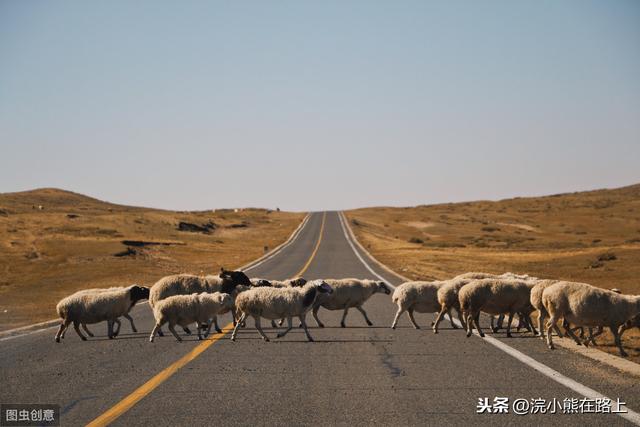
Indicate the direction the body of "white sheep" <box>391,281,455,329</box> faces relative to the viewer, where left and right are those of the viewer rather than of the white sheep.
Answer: facing to the right of the viewer

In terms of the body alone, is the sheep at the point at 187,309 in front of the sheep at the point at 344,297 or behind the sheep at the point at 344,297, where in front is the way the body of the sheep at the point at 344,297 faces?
behind

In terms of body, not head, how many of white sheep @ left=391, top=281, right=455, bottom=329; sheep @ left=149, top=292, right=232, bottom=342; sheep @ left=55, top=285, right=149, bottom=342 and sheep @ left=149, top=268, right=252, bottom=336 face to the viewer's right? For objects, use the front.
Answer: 4

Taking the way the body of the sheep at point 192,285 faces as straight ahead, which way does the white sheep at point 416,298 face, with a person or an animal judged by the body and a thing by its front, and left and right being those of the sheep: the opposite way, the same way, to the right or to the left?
the same way

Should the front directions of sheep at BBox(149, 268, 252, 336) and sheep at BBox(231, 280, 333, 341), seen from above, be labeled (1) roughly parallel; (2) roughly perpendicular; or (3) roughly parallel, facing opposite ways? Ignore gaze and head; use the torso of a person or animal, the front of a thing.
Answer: roughly parallel

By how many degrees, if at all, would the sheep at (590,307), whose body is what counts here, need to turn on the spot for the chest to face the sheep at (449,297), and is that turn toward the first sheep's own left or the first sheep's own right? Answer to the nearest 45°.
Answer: approximately 135° to the first sheep's own left

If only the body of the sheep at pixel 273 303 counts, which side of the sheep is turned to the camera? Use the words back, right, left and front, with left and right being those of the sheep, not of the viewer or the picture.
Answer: right

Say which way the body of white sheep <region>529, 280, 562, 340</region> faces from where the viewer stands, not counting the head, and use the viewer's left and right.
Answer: facing to the right of the viewer

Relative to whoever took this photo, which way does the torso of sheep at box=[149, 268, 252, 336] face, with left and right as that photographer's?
facing to the right of the viewer

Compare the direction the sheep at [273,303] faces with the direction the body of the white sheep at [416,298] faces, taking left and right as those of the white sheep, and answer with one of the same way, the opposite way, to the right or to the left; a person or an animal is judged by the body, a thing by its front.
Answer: the same way

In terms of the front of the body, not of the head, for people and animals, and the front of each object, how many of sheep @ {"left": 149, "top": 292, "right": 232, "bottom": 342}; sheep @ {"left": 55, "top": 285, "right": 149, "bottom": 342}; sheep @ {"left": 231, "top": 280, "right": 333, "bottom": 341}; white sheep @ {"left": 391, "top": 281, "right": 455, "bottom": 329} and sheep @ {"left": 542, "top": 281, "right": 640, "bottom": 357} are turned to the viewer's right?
5

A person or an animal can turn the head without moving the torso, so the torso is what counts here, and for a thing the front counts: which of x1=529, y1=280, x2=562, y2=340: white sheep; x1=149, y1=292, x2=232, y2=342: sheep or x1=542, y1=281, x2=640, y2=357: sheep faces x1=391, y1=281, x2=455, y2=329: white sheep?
x1=149, y1=292, x2=232, y2=342: sheep

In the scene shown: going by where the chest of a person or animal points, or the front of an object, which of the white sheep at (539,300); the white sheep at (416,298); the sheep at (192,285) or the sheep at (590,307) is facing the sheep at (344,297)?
the sheep at (192,285)

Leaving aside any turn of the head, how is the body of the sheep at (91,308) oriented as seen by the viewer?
to the viewer's right

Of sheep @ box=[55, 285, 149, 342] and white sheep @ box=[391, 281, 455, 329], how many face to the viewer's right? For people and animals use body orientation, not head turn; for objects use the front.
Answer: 2

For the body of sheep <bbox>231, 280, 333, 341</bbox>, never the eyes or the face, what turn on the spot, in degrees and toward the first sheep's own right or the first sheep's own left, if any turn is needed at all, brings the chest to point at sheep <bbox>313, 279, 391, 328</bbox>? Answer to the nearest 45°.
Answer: approximately 45° to the first sheep's own left

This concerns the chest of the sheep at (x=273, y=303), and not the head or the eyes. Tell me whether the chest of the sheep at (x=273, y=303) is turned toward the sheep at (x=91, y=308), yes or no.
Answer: no

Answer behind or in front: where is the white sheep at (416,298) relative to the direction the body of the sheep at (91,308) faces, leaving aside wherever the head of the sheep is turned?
in front
